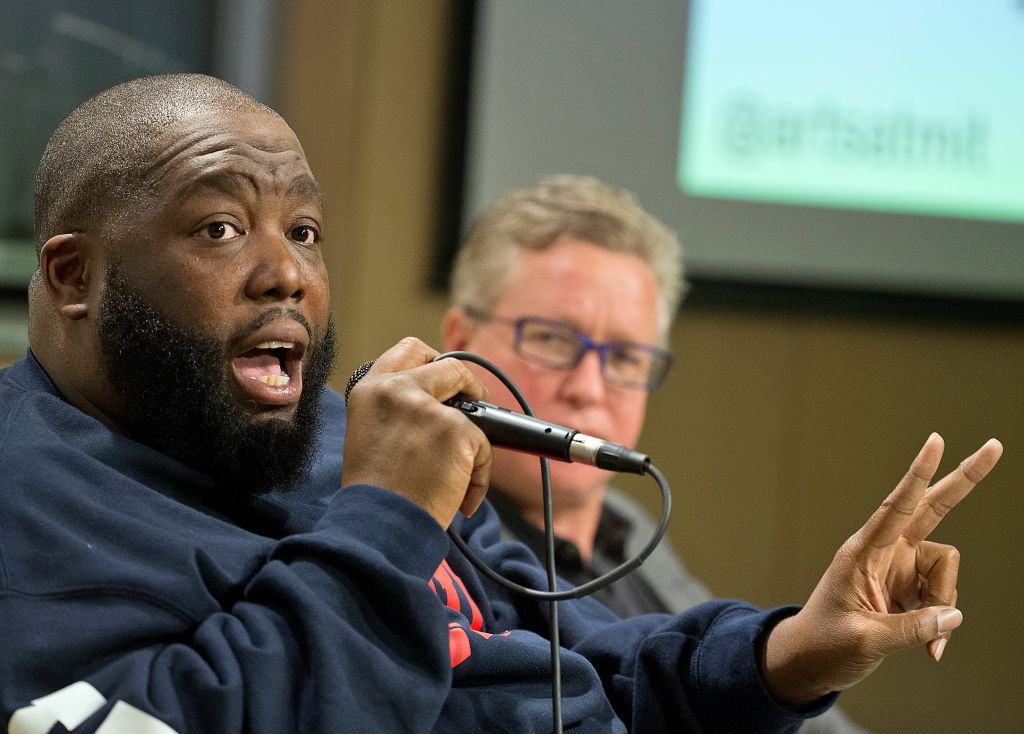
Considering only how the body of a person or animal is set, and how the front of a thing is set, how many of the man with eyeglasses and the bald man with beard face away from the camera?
0

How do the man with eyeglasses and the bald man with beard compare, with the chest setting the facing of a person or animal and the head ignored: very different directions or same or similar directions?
same or similar directions

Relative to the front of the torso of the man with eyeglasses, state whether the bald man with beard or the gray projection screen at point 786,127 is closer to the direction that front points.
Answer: the bald man with beard

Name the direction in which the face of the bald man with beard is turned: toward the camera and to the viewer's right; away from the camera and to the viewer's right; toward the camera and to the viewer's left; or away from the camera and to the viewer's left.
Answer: toward the camera and to the viewer's right

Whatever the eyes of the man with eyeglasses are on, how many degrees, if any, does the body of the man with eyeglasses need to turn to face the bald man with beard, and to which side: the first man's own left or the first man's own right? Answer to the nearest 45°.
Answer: approximately 45° to the first man's own right

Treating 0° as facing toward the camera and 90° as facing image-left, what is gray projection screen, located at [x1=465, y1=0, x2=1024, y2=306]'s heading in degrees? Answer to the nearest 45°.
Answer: approximately 0°

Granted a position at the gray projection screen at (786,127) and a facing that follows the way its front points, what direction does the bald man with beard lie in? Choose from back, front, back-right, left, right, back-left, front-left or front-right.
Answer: front

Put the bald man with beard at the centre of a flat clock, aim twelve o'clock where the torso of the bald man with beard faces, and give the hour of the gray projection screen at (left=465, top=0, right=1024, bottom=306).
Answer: The gray projection screen is roughly at 8 o'clock from the bald man with beard.

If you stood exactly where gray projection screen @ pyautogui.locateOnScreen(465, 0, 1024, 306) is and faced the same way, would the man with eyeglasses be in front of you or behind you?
in front

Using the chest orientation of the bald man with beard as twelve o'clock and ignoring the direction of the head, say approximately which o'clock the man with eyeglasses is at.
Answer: The man with eyeglasses is roughly at 8 o'clock from the bald man with beard.

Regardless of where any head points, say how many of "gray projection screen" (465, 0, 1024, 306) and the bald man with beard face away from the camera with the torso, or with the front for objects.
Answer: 0
